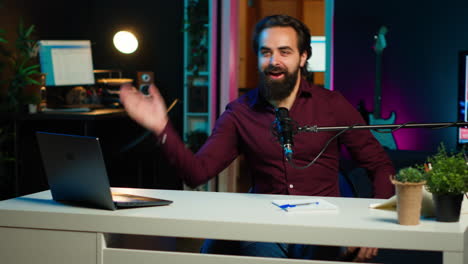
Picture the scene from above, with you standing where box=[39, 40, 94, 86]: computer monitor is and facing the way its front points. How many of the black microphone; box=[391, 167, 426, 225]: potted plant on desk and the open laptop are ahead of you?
3

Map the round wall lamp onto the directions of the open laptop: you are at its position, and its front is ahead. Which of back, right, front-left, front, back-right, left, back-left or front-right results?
front-left

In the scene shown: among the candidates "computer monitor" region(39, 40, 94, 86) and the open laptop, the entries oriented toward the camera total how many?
1

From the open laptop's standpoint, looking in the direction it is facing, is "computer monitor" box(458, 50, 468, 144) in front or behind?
in front

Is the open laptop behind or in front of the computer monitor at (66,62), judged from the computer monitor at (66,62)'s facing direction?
in front

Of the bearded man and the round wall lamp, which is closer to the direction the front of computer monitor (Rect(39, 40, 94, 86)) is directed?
the bearded man

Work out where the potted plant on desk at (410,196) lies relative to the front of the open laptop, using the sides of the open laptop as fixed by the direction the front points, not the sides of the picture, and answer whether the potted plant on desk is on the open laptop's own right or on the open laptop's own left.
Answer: on the open laptop's own right

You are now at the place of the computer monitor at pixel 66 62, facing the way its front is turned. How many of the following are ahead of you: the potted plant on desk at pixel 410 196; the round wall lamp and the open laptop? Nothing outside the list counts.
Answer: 2

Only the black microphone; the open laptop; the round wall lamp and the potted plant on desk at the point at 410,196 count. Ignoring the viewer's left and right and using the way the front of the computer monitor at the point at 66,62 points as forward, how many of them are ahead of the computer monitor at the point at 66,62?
3

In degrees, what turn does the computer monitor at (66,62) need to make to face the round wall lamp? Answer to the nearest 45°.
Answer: approximately 135° to its left

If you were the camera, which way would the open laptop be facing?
facing away from the viewer and to the right of the viewer

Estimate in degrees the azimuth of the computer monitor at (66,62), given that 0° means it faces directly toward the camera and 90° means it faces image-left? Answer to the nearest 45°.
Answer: approximately 0°

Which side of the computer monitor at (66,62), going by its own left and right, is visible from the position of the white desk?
front
